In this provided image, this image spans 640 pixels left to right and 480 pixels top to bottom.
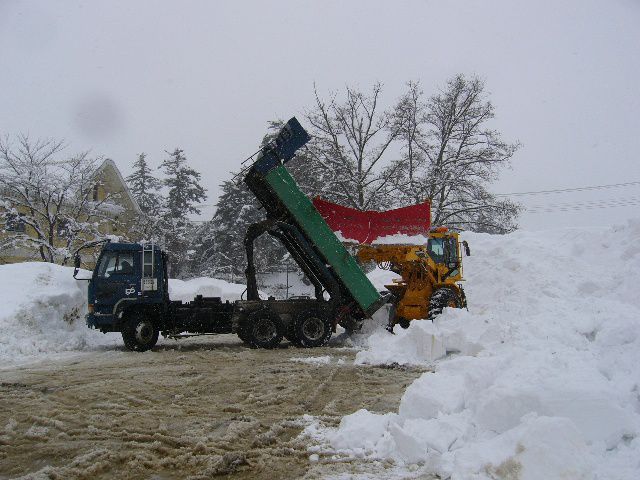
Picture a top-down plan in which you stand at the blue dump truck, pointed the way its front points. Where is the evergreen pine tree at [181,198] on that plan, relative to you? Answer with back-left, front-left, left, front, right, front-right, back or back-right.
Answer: right

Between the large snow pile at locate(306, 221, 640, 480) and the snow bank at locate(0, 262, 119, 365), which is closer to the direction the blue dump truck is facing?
the snow bank

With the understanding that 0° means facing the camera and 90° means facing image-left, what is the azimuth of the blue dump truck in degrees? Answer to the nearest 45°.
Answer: approximately 90°

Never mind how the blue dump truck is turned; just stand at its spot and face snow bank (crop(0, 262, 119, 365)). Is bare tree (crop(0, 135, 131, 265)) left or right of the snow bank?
right

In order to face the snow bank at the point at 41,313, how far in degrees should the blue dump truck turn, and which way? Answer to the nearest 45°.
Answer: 0° — it already faces it

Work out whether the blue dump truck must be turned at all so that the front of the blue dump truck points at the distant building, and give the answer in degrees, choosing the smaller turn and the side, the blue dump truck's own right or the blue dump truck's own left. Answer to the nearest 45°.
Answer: approximately 90° to the blue dump truck's own right

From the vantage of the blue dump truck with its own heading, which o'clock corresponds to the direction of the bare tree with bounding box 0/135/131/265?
The bare tree is roughly at 2 o'clock from the blue dump truck.

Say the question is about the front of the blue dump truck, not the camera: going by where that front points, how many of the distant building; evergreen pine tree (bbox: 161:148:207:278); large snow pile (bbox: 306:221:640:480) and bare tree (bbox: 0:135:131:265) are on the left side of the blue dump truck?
1

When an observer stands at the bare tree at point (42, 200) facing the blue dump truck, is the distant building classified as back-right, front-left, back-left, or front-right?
back-left

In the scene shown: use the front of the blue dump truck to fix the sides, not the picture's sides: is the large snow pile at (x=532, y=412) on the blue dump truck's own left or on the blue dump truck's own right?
on the blue dump truck's own left
